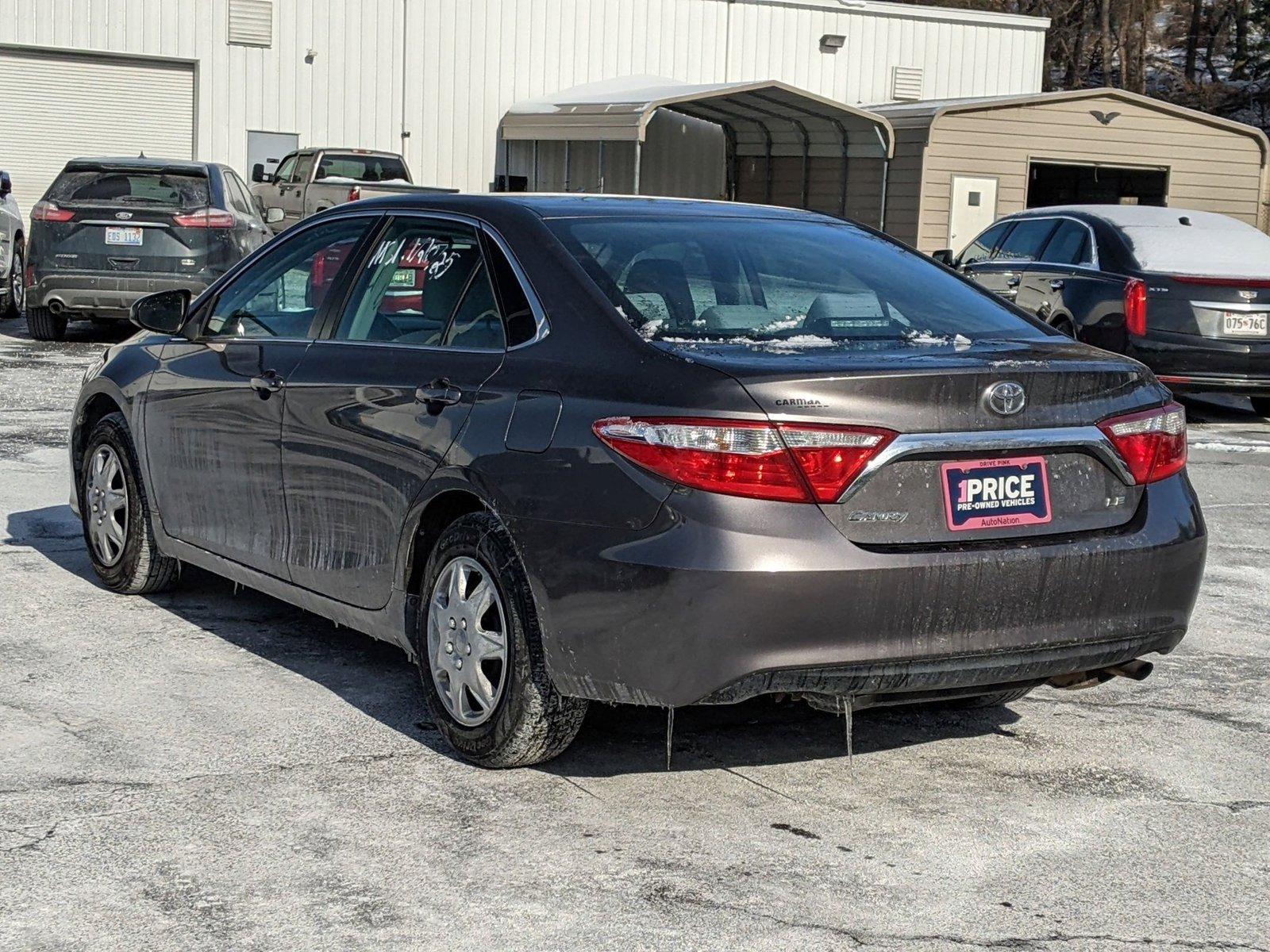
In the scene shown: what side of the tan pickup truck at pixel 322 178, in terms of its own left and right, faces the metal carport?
right

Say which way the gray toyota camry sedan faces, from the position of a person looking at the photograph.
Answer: facing away from the viewer and to the left of the viewer

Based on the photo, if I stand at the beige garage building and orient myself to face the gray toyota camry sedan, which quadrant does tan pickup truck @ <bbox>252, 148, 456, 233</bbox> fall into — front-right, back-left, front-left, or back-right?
front-right

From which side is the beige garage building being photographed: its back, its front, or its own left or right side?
front

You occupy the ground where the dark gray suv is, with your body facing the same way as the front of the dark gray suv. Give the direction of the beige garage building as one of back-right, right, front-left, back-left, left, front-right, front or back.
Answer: front-right

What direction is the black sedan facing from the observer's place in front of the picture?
facing away from the viewer and to the left of the viewer

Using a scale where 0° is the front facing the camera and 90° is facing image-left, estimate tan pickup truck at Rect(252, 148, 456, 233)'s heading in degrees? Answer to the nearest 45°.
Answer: approximately 135°

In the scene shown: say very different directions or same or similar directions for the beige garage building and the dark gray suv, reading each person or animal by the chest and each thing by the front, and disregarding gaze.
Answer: very different directions

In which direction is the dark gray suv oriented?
away from the camera

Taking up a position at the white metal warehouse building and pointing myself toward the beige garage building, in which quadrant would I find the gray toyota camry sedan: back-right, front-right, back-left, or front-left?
front-right

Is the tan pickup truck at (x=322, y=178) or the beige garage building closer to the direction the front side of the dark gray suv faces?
the tan pickup truck

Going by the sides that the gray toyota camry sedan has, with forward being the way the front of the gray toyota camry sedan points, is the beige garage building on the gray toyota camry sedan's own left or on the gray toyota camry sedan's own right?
on the gray toyota camry sedan's own right

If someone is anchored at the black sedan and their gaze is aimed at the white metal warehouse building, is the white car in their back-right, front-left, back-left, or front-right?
front-left

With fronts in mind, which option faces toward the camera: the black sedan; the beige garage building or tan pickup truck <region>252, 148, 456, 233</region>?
the beige garage building

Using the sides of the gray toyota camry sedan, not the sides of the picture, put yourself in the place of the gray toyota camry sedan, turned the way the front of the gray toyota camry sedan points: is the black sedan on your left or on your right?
on your right
